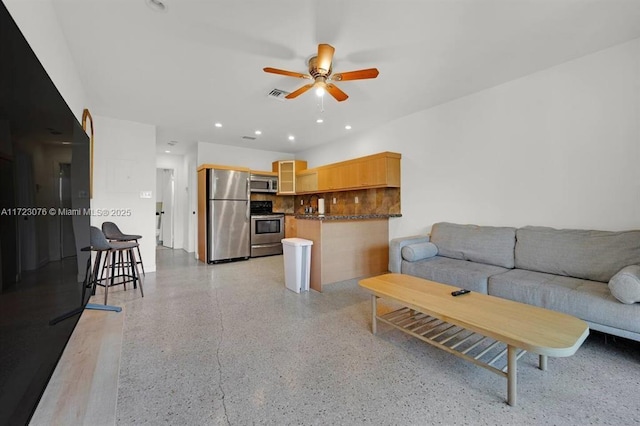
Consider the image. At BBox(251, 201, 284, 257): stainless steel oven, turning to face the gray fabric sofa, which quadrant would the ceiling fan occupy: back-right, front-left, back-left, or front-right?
front-right

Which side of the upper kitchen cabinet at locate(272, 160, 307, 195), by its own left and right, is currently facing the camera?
front

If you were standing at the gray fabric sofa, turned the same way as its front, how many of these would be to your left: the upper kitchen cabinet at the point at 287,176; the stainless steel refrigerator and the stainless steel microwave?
0

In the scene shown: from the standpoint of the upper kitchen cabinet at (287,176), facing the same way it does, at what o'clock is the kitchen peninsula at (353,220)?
The kitchen peninsula is roughly at 11 o'clock from the upper kitchen cabinet.

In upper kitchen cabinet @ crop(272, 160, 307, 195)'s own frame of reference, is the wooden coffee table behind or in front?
in front

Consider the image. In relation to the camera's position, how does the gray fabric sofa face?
facing the viewer and to the left of the viewer

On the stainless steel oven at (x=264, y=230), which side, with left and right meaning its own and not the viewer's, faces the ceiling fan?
front

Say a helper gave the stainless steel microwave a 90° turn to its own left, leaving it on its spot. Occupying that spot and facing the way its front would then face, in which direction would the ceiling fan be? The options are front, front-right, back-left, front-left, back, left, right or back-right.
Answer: right

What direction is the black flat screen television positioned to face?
to the viewer's right

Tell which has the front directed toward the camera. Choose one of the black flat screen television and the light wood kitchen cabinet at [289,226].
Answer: the light wood kitchen cabinet

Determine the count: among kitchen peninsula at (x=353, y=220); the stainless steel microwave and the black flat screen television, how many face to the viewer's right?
1

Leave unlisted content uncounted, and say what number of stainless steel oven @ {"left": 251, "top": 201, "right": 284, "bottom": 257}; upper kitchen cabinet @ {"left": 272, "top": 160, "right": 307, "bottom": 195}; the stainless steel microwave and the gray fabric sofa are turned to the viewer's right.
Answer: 0

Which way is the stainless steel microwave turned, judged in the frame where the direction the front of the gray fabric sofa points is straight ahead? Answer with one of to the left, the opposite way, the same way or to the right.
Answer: to the left

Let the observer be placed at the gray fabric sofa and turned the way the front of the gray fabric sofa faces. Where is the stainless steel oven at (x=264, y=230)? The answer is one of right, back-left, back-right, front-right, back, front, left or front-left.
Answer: front-right

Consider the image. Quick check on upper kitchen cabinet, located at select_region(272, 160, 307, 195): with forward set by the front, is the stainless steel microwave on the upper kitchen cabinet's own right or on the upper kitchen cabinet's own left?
on the upper kitchen cabinet's own right

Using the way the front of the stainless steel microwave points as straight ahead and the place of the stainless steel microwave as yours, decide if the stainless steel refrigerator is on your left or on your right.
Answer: on your right

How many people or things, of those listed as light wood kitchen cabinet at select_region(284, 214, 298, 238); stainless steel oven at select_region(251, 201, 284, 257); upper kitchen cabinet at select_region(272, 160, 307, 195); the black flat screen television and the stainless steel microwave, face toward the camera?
4

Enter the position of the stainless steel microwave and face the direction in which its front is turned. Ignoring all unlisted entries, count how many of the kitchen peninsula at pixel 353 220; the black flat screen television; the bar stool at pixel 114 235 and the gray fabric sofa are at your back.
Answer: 0

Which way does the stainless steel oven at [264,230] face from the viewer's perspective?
toward the camera

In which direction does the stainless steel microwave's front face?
toward the camera

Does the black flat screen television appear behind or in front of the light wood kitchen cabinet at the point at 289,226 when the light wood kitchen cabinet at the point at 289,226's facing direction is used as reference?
in front

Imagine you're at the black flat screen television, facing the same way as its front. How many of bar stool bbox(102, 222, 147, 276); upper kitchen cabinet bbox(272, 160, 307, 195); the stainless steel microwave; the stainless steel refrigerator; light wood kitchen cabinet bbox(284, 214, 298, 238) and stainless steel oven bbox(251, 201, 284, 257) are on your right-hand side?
0

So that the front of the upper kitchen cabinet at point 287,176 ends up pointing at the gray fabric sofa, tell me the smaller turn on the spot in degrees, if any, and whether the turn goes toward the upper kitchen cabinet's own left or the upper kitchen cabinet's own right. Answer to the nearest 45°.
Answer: approximately 45° to the upper kitchen cabinet's own left

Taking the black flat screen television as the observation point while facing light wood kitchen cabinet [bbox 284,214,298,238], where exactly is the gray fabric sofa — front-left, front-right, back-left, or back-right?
front-right
